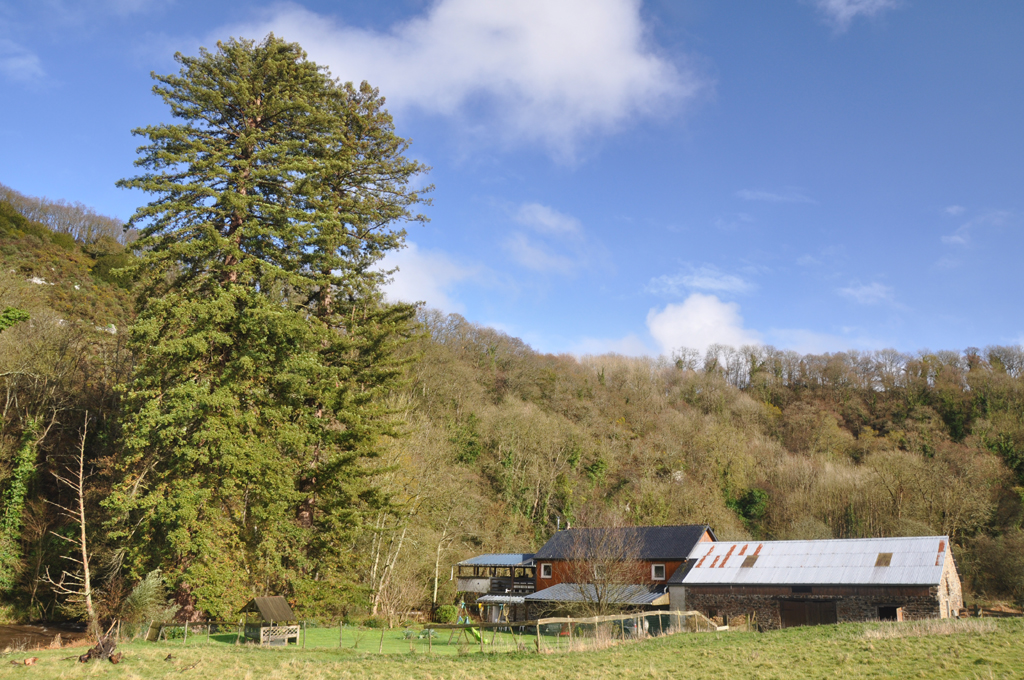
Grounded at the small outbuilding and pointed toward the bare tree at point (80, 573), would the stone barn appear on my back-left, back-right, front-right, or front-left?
back-right

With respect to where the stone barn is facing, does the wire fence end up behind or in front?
in front

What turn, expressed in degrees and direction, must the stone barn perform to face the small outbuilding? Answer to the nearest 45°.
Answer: approximately 45° to its right

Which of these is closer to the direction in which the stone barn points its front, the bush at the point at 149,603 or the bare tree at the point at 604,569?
the bush

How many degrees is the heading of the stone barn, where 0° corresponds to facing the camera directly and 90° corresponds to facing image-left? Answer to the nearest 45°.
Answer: approximately 0°

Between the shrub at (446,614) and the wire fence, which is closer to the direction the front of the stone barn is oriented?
the wire fence

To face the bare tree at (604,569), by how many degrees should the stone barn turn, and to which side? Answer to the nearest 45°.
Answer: approximately 90° to its right

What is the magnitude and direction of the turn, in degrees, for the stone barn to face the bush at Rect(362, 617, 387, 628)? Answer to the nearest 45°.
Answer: approximately 90° to its right
